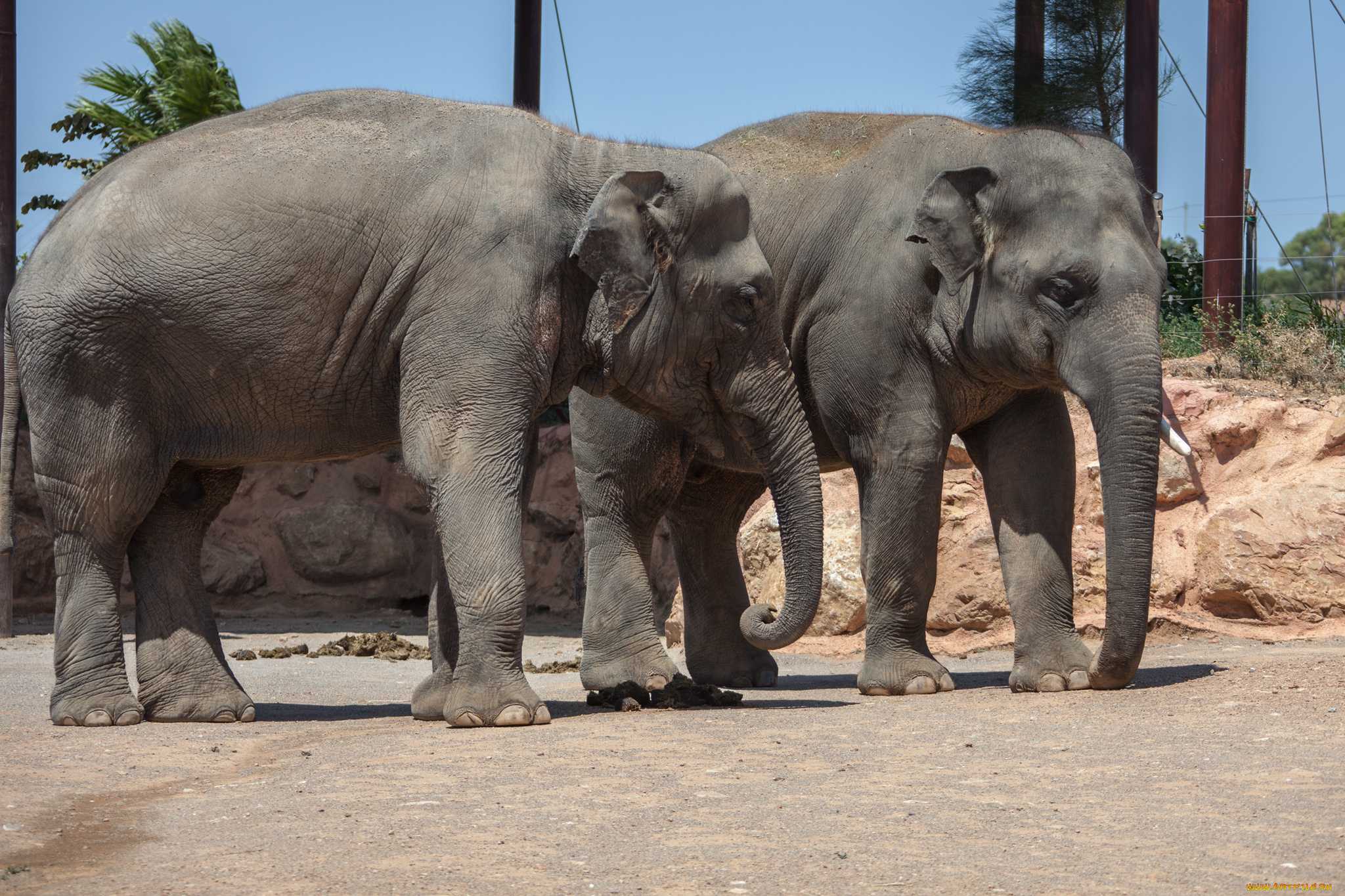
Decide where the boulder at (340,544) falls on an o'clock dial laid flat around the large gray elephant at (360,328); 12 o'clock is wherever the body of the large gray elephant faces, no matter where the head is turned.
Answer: The boulder is roughly at 9 o'clock from the large gray elephant.

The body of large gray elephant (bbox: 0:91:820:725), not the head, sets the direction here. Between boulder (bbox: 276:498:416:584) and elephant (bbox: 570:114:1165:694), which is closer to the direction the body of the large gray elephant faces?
the elephant

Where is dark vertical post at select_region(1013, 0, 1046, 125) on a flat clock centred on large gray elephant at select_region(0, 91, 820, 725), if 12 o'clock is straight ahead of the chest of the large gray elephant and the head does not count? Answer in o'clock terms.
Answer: The dark vertical post is roughly at 10 o'clock from the large gray elephant.

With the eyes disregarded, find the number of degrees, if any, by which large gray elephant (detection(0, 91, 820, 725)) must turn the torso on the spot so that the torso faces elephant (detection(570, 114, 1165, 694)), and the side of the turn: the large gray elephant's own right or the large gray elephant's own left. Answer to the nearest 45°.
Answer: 0° — it already faces it

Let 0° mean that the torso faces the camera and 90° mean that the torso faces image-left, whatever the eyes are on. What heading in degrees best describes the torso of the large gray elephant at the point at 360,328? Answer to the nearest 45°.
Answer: approximately 270°

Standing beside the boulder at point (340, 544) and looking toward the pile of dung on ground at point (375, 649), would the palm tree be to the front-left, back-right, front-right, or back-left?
back-right

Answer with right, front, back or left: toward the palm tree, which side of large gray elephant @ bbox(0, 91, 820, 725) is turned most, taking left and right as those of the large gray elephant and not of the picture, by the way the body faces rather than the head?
left

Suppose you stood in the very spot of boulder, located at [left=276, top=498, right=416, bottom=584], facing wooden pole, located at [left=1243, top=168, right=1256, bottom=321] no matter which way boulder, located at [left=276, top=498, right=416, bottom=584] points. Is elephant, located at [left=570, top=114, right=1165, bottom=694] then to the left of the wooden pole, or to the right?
right
